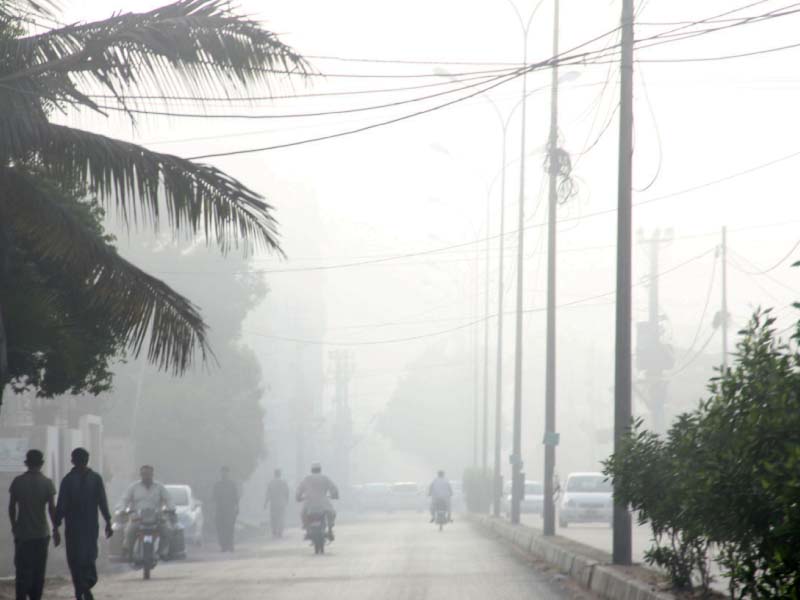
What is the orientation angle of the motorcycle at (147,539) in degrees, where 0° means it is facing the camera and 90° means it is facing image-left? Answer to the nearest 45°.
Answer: approximately 0°

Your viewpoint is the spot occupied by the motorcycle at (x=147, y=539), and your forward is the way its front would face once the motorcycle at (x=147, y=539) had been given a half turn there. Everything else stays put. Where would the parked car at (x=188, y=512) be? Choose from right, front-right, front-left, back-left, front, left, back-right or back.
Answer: front

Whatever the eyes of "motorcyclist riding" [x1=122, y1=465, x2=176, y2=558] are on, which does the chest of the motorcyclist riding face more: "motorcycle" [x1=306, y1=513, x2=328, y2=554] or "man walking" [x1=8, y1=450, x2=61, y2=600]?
the man walking

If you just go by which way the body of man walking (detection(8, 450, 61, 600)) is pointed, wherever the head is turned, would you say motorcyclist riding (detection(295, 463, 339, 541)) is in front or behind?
in front

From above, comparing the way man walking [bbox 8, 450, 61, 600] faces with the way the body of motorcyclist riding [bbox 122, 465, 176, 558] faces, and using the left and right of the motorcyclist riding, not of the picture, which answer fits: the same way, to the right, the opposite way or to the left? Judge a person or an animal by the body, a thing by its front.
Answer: the opposite way

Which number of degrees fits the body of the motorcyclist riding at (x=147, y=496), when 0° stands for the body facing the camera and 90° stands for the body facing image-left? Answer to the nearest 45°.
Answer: approximately 0°

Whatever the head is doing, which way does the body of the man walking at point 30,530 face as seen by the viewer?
away from the camera

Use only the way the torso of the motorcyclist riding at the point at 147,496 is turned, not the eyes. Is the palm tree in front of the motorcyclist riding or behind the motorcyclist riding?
in front

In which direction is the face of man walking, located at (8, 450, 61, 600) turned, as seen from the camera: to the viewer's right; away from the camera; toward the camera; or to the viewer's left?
away from the camera

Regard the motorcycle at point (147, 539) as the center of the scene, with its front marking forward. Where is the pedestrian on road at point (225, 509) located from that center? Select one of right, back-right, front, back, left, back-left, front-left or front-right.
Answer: back

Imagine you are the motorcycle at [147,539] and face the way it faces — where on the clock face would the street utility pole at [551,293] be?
The street utility pole is roughly at 8 o'clock from the motorcycle.

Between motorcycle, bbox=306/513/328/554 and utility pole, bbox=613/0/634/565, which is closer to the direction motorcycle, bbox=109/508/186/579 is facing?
the utility pole
